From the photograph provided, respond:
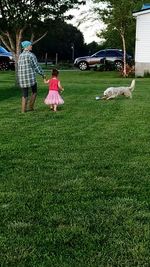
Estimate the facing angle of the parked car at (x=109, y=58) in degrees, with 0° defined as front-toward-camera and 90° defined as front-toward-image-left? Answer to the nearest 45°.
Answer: approximately 90°

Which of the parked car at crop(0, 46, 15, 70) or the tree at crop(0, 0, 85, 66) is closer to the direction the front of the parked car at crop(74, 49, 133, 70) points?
the parked car

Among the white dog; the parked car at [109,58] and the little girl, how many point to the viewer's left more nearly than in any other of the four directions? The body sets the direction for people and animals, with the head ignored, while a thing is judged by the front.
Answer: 2

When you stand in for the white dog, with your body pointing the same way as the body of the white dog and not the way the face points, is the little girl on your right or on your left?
on your left

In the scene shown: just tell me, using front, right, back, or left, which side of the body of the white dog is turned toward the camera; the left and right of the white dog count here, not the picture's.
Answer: left

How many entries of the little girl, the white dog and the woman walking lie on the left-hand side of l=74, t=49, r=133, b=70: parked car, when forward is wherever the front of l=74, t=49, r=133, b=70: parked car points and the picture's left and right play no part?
3

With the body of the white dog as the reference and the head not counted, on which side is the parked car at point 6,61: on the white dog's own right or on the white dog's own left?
on the white dog's own right
